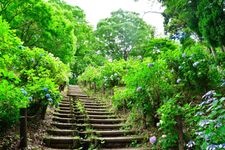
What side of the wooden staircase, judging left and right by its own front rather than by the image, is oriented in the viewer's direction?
front

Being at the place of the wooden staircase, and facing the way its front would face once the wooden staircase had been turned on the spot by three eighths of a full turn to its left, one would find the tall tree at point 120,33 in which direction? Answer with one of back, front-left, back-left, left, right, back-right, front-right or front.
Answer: front-left
